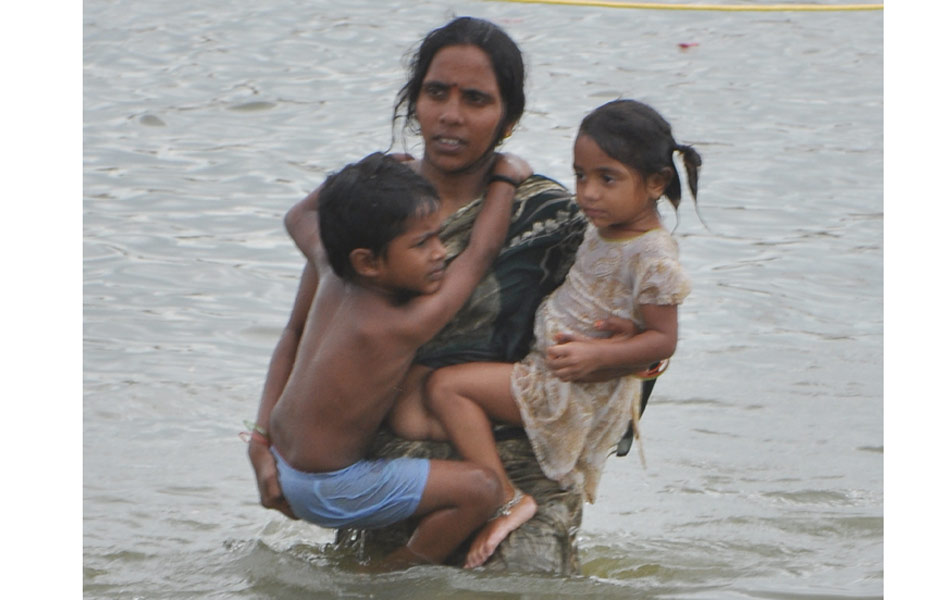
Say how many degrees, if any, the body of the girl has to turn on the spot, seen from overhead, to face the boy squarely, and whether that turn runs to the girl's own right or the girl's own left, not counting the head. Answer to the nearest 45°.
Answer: approximately 45° to the girl's own right

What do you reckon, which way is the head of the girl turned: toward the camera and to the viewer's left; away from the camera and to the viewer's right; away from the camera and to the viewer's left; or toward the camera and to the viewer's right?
toward the camera and to the viewer's left

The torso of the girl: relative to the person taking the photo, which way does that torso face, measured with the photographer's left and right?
facing the viewer and to the left of the viewer
